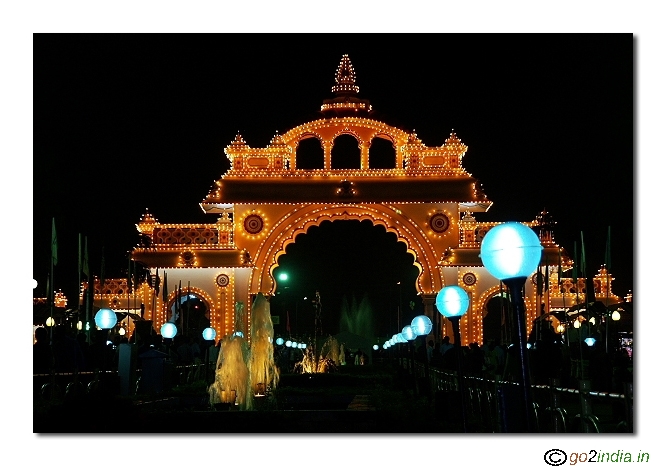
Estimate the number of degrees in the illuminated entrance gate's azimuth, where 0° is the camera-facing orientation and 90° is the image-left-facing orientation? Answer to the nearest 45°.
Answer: approximately 0°

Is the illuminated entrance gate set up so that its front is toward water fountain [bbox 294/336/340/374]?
yes

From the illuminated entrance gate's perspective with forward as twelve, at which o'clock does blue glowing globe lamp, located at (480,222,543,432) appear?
The blue glowing globe lamp is roughly at 12 o'clock from the illuminated entrance gate.

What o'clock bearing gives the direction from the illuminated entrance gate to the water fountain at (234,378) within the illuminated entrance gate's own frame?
The water fountain is roughly at 12 o'clock from the illuminated entrance gate.

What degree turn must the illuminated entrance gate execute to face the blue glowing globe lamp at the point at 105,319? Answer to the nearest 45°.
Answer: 0° — it already faces it
